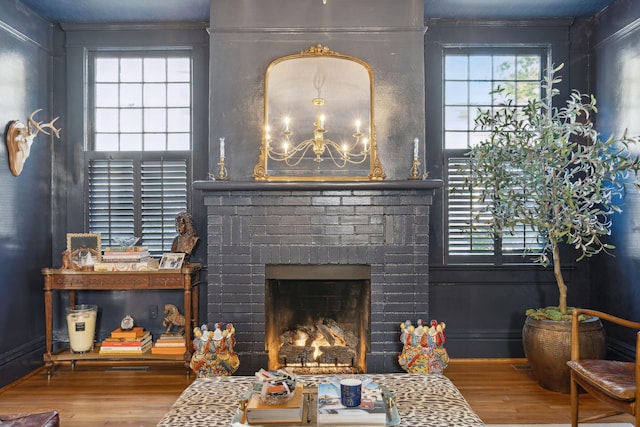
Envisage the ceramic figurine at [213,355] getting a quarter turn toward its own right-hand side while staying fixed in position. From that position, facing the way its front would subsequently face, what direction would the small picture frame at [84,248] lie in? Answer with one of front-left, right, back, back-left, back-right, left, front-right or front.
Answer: front-right

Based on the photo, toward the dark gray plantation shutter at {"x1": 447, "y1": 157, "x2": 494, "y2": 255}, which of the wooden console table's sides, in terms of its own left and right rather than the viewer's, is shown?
left

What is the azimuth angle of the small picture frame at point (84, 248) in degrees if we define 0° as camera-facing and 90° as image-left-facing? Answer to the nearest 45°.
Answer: approximately 0°

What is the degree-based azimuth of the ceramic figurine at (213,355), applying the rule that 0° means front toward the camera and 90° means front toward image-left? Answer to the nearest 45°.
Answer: approximately 0°

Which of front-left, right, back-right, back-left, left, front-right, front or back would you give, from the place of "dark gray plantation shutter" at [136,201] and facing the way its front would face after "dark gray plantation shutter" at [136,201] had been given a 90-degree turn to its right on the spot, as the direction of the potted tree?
back-left

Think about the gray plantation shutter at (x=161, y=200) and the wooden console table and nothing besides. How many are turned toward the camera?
2

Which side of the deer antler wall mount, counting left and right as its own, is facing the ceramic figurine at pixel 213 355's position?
front

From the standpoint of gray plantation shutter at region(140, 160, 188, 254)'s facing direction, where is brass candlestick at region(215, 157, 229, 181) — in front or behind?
in front

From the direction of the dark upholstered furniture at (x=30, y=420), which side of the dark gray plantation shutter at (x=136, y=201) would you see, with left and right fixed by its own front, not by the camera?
front
